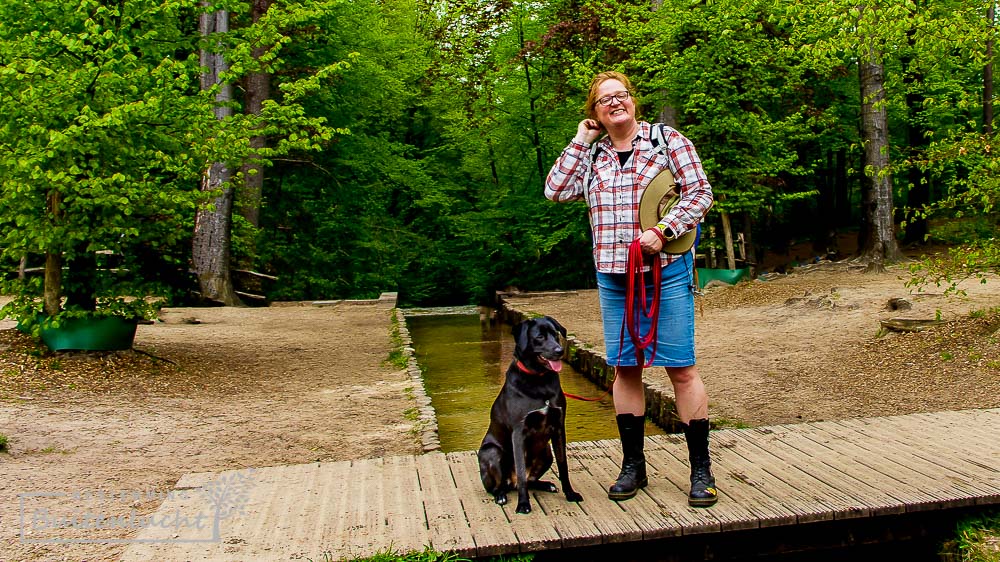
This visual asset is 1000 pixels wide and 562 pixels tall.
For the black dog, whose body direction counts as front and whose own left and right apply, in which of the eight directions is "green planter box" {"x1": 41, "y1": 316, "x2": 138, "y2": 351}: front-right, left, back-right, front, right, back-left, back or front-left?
back

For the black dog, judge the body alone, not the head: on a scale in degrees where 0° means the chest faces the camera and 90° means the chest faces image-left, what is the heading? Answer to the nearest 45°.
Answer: approximately 315°

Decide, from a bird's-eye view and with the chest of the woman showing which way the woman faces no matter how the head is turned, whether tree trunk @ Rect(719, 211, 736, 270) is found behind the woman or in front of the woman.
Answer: behind

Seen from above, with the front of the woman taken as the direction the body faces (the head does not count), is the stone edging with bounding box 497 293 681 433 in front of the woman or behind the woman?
behind

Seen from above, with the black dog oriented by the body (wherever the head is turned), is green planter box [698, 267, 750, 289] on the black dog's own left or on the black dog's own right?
on the black dog's own left

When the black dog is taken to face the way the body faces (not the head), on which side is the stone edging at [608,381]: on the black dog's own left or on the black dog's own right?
on the black dog's own left

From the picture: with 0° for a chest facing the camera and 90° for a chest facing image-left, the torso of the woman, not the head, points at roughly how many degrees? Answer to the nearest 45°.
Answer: approximately 0°
